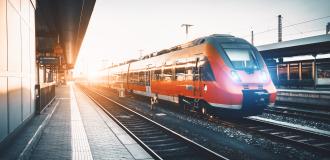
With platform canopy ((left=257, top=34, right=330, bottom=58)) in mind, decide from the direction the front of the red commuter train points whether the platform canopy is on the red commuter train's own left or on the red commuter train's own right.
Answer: on the red commuter train's own left

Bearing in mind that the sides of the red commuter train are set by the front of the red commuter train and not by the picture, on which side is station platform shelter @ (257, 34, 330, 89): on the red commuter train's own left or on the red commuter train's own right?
on the red commuter train's own left

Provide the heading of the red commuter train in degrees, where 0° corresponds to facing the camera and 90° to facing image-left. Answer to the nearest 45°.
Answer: approximately 315°
